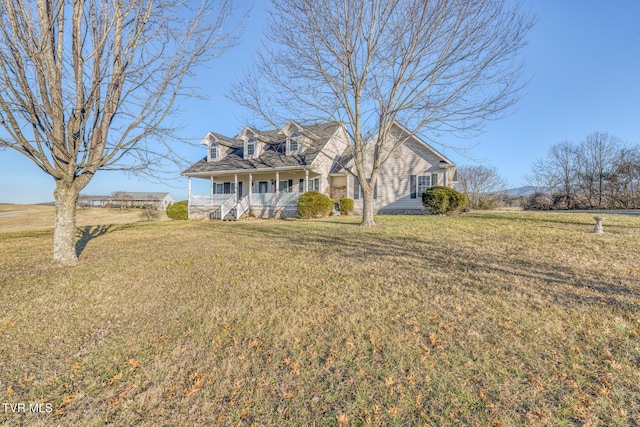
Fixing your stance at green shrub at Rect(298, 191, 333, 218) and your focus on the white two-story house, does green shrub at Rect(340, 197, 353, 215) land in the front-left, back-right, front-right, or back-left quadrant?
front-right

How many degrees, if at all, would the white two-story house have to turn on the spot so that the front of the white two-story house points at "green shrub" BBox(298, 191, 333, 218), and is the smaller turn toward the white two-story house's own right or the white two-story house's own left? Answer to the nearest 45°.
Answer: approximately 45° to the white two-story house's own left

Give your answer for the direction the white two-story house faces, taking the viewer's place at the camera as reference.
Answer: facing the viewer and to the left of the viewer

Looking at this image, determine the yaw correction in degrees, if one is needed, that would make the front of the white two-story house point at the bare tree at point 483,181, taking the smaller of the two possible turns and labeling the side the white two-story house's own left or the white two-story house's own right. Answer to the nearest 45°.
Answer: approximately 180°

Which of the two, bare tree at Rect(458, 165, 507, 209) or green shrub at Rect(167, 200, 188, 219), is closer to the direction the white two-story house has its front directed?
the green shrub

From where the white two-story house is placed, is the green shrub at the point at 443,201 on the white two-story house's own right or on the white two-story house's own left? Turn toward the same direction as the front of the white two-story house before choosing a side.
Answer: on the white two-story house's own left

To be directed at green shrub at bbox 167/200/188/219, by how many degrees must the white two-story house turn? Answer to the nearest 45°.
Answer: approximately 45° to its right

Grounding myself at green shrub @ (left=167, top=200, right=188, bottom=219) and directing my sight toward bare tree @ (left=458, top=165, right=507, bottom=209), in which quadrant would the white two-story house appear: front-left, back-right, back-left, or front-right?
front-right
